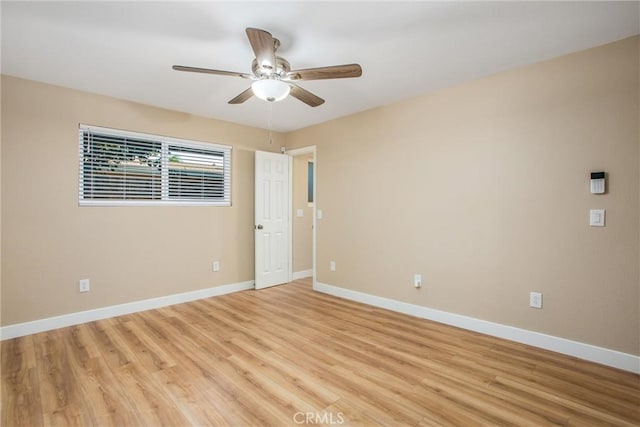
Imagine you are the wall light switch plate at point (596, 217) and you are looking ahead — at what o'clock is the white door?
The white door is roughly at 3 o'clock from the wall light switch plate.

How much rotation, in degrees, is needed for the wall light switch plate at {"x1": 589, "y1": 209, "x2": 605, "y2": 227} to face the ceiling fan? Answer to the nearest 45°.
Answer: approximately 45° to its right

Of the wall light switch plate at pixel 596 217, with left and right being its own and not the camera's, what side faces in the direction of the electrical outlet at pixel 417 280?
right

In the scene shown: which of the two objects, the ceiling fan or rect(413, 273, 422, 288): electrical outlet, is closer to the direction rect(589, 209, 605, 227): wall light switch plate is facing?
the ceiling fan
